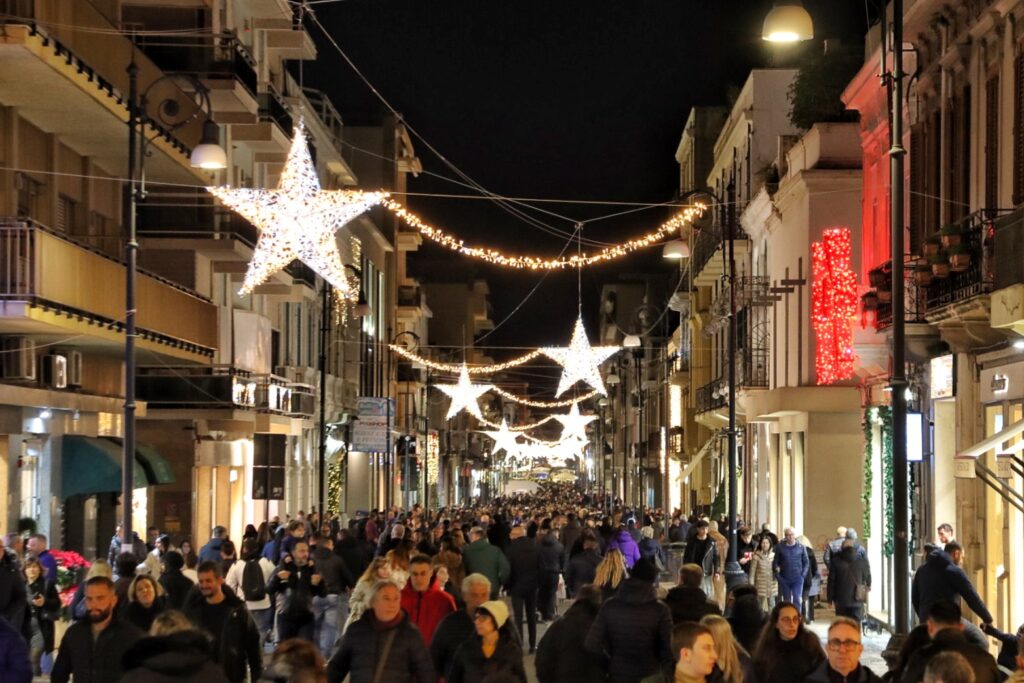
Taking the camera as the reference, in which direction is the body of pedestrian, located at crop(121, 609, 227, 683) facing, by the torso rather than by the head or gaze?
away from the camera

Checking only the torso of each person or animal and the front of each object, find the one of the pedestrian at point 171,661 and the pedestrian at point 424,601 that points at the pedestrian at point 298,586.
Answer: the pedestrian at point 171,661

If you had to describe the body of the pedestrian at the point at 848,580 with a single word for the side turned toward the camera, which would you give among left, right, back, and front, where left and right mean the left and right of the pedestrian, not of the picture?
back

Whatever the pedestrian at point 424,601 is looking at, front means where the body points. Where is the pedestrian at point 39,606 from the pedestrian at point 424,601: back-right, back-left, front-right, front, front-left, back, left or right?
back-right

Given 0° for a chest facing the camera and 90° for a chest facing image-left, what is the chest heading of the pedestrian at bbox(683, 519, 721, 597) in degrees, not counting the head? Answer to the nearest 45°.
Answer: approximately 0°

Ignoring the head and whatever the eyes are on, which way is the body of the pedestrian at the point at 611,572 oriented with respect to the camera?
away from the camera

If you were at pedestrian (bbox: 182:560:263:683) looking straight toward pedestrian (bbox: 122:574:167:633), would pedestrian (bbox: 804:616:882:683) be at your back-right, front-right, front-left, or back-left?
back-left
